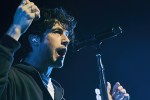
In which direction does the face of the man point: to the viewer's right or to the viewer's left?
to the viewer's right

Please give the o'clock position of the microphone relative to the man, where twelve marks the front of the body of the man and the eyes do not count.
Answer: The microphone is roughly at 11 o'clock from the man.
